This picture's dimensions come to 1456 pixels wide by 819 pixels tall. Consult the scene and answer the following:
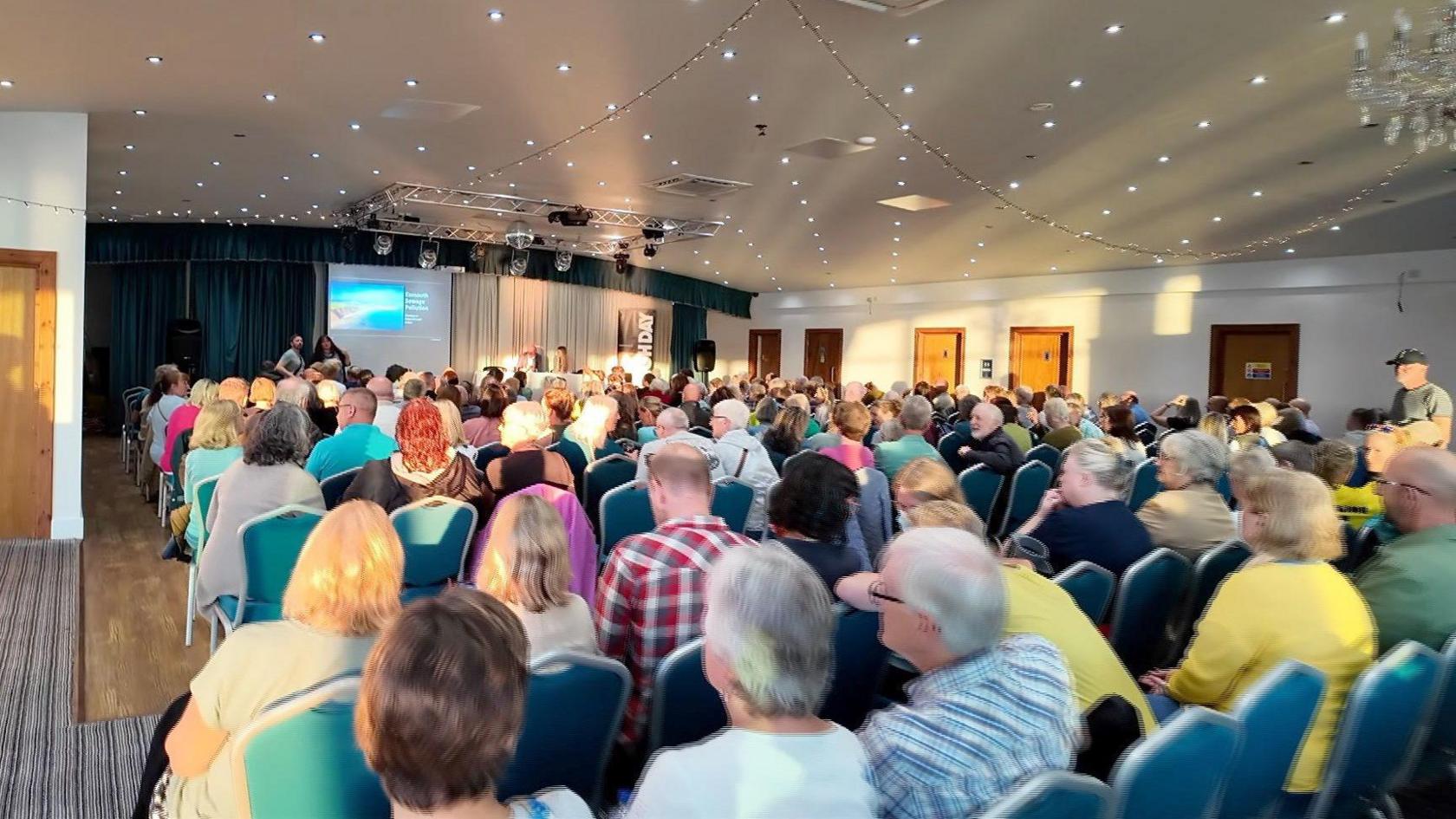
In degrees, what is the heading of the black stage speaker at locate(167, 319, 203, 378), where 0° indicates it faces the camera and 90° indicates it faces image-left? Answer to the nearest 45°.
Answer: approximately 0°

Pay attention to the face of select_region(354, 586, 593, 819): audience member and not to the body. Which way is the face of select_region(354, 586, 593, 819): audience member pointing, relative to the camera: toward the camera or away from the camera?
away from the camera

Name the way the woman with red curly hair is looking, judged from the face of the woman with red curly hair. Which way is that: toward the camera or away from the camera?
away from the camera

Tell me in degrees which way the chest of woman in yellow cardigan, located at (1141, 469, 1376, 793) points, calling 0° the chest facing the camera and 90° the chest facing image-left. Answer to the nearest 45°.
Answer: approximately 135°

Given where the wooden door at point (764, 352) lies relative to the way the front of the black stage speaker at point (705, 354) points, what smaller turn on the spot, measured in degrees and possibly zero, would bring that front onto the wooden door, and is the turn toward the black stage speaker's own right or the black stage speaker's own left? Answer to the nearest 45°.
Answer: approximately 135° to the black stage speaker's own left

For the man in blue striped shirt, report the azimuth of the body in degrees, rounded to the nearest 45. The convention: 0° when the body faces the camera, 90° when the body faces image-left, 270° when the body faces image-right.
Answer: approximately 135°

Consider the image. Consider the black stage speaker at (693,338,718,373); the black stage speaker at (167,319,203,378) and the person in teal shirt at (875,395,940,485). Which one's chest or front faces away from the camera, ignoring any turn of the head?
the person in teal shirt

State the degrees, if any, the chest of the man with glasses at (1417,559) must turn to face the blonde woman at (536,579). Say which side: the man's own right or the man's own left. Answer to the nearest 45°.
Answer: approximately 90° to the man's own left

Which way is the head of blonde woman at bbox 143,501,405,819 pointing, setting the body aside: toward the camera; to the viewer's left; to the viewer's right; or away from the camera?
away from the camera

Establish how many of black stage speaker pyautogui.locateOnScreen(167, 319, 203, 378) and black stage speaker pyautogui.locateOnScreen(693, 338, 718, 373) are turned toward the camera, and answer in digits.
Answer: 2

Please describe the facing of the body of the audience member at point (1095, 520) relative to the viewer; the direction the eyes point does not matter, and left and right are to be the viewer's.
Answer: facing away from the viewer and to the left of the viewer

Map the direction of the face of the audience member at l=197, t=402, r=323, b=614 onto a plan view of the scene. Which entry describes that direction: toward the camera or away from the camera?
away from the camera

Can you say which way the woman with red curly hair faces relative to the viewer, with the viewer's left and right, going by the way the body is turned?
facing away from the viewer

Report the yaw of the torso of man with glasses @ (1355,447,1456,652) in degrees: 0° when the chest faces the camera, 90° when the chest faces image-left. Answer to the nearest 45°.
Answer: approximately 135°

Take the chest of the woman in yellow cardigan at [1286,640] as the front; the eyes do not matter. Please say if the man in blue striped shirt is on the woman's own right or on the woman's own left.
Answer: on the woman's own left

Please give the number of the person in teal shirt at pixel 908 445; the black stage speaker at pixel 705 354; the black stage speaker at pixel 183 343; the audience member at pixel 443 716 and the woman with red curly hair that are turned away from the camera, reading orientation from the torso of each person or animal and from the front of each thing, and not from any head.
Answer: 3

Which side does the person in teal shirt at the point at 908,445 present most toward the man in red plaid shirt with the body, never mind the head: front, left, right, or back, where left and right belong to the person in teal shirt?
back
